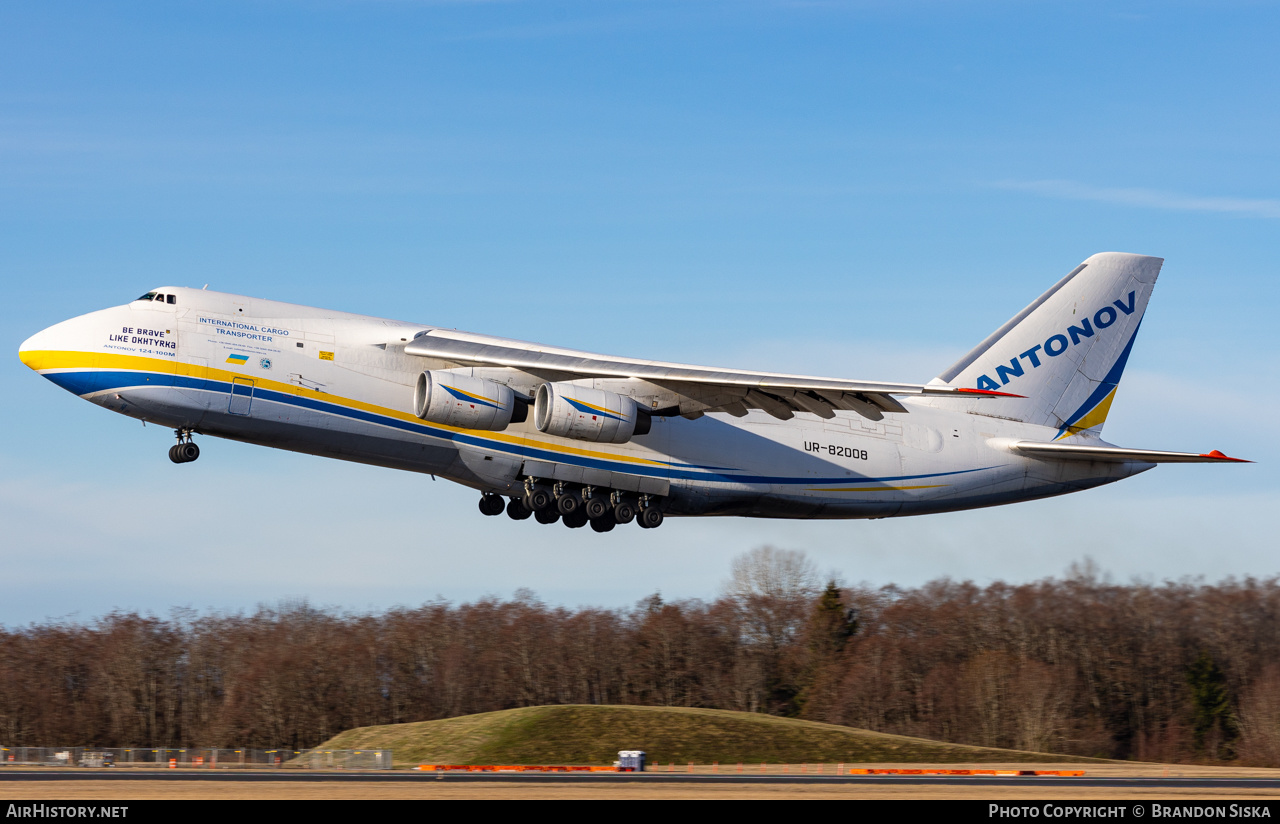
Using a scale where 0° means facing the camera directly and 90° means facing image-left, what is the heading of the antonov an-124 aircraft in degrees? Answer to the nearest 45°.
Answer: approximately 90°

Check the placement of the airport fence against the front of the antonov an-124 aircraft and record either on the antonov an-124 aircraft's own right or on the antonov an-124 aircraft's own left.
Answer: on the antonov an-124 aircraft's own right
